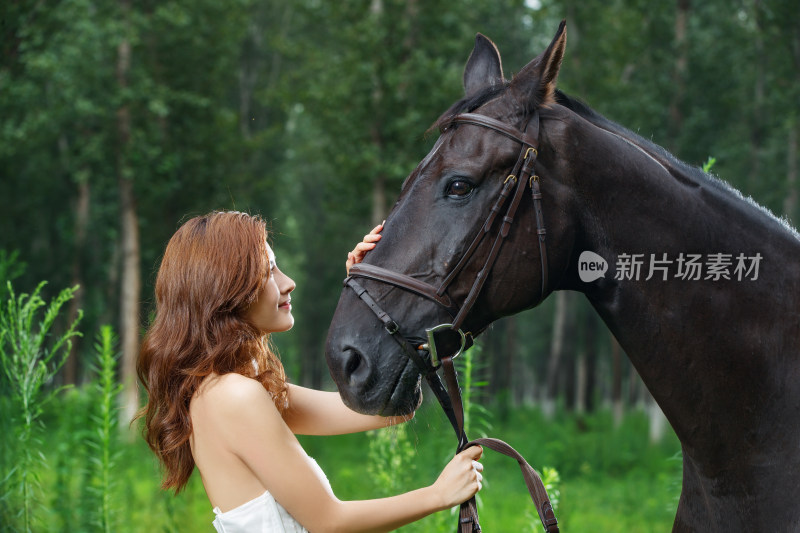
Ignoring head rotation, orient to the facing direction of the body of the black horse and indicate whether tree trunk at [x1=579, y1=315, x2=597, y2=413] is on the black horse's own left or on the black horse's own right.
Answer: on the black horse's own right

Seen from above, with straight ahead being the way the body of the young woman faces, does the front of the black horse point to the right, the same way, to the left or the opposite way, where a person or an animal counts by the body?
the opposite way

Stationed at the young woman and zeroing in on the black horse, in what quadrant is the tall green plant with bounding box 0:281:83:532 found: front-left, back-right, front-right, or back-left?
back-left

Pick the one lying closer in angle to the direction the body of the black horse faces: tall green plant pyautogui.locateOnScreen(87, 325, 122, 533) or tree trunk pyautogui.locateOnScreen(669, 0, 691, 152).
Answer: the tall green plant

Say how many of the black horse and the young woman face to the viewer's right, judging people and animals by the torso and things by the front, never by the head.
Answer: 1

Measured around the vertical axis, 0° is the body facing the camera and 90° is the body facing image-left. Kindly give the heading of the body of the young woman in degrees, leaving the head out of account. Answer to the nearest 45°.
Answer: approximately 270°

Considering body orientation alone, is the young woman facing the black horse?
yes

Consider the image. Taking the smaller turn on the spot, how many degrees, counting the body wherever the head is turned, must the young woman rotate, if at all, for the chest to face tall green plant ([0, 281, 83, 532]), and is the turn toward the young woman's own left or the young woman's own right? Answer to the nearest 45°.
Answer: approximately 135° to the young woman's own left

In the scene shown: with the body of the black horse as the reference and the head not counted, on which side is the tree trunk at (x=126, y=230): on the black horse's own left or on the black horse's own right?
on the black horse's own right

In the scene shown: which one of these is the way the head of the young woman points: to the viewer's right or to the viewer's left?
to the viewer's right

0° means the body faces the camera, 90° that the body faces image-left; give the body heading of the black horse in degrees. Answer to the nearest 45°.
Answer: approximately 90°
